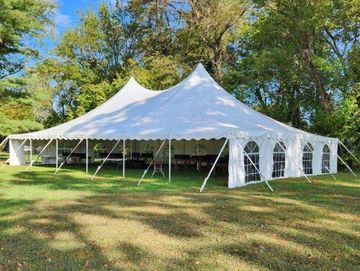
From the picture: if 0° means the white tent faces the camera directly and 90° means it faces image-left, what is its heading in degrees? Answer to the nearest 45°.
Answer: approximately 45°

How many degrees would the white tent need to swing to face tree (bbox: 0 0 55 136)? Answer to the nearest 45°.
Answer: approximately 90° to its right
